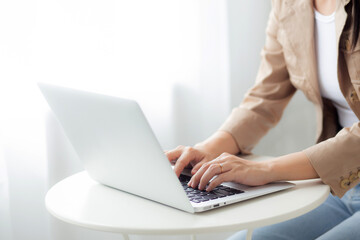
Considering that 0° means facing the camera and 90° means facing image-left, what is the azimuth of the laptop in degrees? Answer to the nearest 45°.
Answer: approximately 225°

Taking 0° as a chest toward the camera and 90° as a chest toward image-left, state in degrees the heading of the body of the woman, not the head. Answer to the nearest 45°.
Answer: approximately 45°

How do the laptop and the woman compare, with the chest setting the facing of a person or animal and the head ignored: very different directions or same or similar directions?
very different directions
